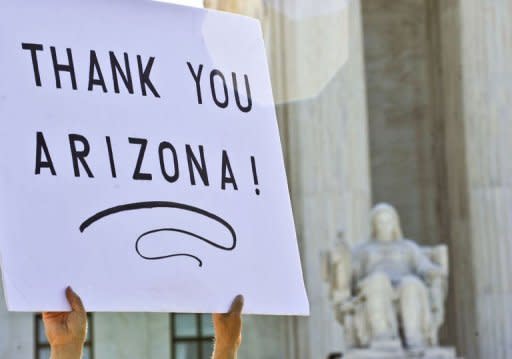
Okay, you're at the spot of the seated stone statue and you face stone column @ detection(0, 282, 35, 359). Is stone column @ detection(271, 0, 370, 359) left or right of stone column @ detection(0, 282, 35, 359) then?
right

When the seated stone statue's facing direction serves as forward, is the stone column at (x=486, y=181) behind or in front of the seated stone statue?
behind

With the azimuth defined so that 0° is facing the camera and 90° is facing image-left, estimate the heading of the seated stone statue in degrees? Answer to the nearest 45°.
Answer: approximately 0°

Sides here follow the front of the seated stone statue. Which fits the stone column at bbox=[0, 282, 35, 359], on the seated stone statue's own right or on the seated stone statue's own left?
on the seated stone statue's own right
